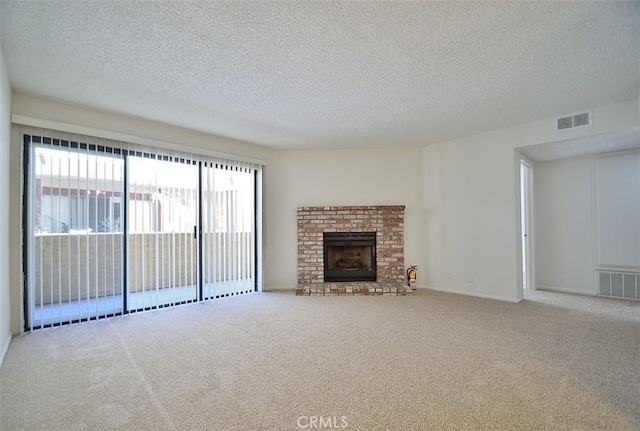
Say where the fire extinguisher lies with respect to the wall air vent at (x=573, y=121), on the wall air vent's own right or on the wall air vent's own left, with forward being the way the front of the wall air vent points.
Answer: on the wall air vent's own right

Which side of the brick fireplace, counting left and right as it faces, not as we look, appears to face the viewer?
front

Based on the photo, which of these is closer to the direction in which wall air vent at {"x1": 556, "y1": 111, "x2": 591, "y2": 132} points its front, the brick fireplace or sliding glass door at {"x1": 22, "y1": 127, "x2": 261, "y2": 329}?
the sliding glass door

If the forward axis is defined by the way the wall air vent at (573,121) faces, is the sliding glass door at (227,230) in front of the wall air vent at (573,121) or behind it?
in front

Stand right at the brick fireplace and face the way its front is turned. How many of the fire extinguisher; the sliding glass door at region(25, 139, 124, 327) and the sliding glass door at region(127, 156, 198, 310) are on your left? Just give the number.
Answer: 1

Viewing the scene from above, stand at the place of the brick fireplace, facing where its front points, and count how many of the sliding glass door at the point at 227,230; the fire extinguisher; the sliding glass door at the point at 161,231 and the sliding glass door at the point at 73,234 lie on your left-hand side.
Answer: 1

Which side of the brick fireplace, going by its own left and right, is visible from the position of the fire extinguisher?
left

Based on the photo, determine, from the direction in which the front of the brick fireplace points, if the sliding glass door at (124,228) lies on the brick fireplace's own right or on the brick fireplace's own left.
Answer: on the brick fireplace's own right

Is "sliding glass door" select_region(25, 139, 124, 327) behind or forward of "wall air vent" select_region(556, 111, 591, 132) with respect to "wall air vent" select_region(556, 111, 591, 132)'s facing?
forward

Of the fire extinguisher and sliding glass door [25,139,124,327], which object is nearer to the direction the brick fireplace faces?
the sliding glass door

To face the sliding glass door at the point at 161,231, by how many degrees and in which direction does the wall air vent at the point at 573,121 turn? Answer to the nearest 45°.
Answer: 0° — it already faces it

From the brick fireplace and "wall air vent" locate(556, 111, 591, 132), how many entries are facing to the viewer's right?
0

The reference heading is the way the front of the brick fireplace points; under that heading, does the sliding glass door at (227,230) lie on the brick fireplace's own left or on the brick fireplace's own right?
on the brick fireplace's own right
